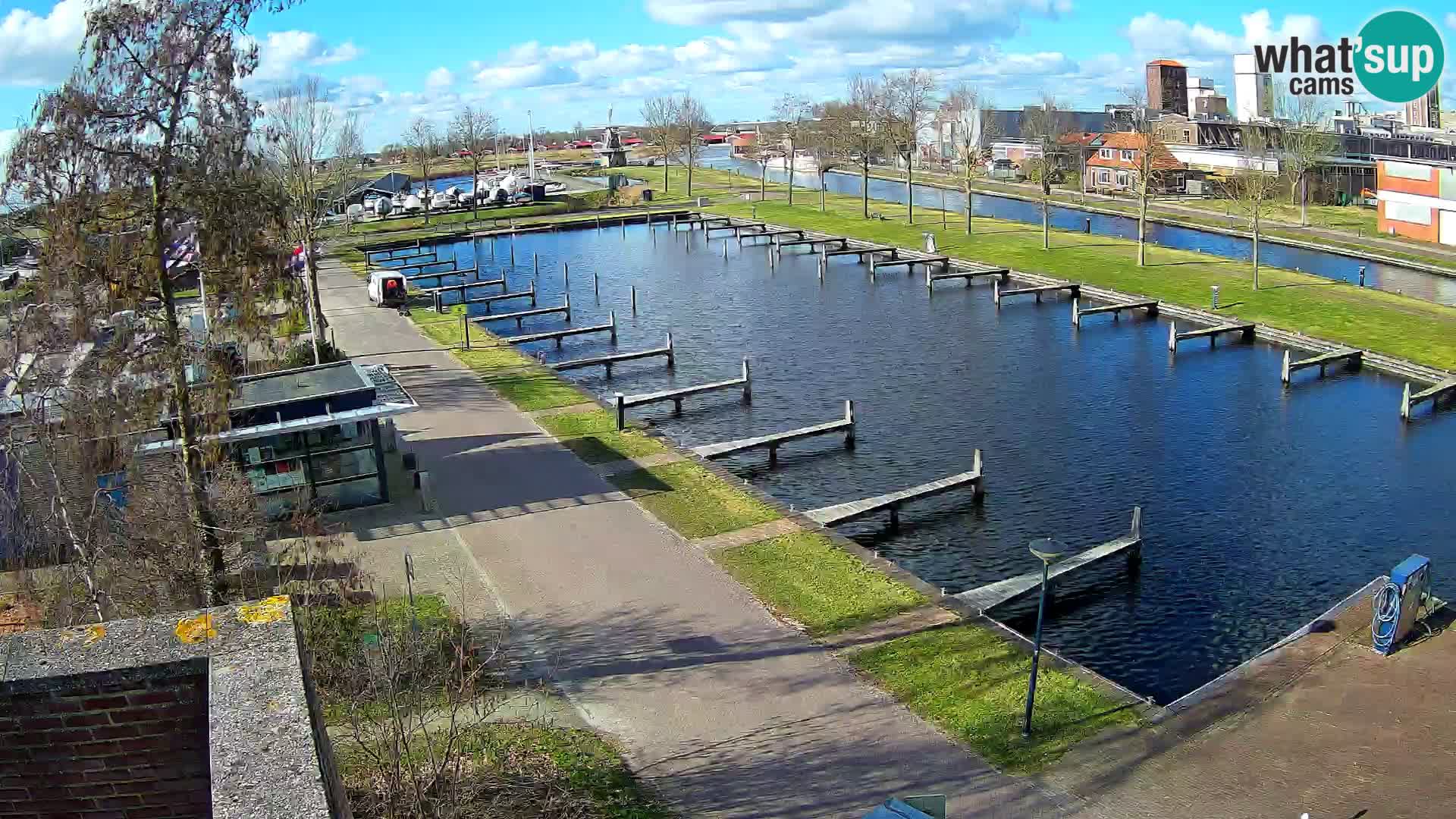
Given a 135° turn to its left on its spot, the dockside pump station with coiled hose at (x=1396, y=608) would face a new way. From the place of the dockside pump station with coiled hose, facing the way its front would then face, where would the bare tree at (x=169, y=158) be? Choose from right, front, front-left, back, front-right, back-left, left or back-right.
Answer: back-left

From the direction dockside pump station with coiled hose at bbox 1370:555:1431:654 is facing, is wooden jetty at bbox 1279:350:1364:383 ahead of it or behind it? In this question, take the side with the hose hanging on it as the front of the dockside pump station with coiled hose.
behind

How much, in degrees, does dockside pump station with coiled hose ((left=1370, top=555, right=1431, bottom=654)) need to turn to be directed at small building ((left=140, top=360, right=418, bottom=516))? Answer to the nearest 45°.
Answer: approximately 135° to its right

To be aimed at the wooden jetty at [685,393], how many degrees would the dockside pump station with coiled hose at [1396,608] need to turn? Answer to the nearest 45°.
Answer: approximately 180°

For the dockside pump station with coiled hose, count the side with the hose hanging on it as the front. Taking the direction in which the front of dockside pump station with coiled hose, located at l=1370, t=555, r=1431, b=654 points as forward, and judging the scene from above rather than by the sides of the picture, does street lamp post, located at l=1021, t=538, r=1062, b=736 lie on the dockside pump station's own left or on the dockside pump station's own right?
on the dockside pump station's own right
